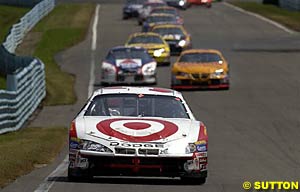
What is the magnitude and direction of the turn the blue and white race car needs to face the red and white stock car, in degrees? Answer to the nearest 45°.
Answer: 0° — it already faces it

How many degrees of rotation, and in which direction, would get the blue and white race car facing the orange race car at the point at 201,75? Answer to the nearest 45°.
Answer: approximately 45° to its left

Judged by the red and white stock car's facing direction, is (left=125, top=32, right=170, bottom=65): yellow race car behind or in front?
behind

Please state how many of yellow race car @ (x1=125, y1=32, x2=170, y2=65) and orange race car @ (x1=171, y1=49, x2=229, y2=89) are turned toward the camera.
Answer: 2

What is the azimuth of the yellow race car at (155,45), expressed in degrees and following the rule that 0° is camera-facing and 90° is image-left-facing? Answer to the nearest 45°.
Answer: approximately 0°

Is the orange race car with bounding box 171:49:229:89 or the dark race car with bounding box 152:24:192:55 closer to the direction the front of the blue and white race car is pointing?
the orange race car

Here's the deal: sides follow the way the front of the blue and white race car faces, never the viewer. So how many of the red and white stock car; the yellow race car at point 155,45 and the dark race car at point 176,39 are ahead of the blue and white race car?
1

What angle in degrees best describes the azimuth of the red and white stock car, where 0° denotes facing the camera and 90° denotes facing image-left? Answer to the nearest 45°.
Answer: approximately 0°
